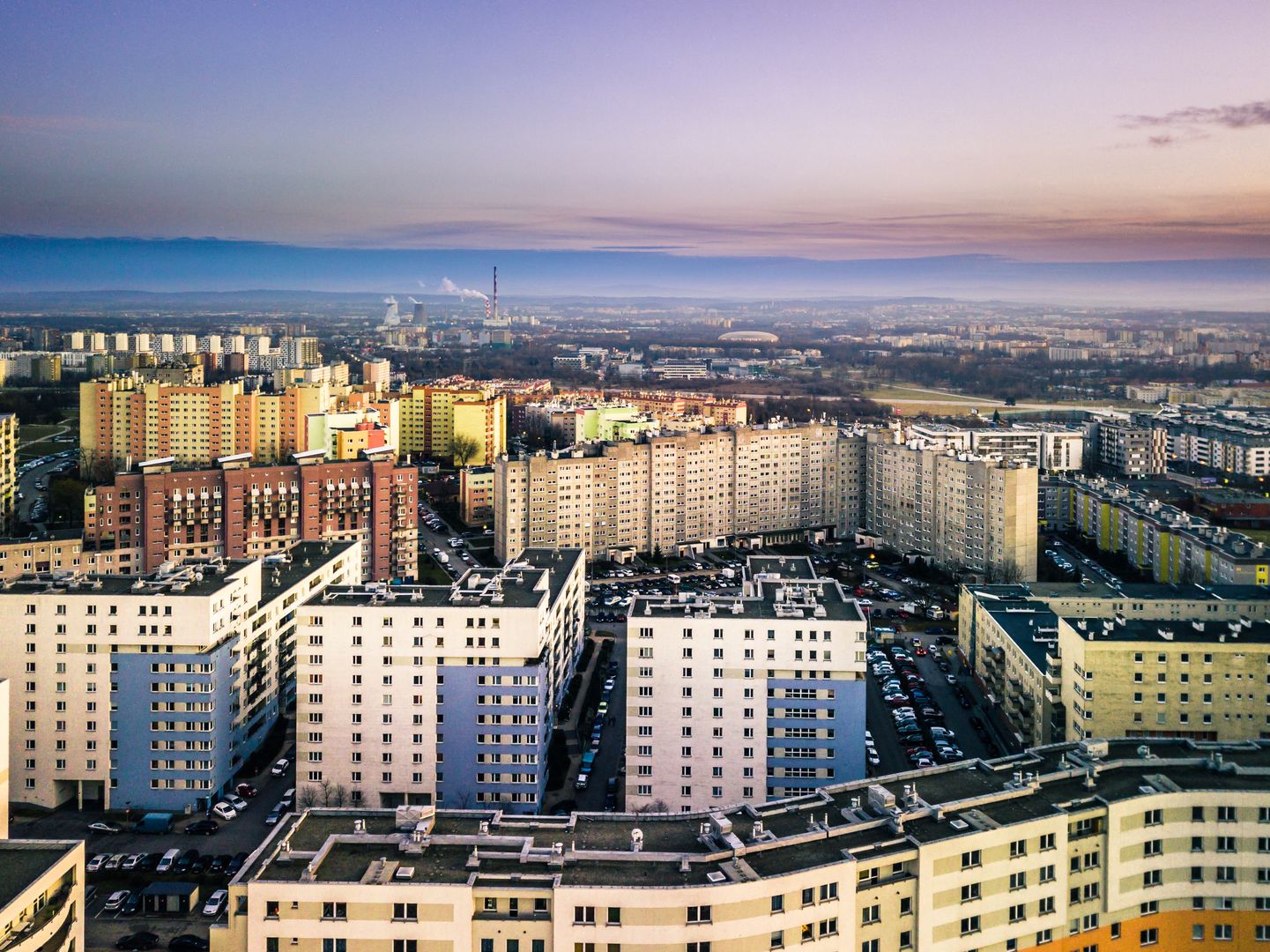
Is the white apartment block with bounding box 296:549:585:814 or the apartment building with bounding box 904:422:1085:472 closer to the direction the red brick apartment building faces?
the white apartment block

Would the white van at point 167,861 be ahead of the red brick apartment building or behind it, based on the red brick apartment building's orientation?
ahead

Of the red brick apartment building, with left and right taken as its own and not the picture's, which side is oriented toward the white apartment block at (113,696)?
front
